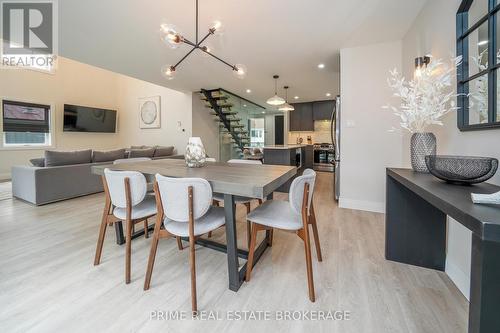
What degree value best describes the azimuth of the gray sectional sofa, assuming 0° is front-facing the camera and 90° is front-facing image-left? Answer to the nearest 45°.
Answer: approximately 135°

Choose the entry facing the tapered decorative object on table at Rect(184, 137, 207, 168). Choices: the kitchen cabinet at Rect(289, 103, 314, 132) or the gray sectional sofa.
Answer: the kitchen cabinet

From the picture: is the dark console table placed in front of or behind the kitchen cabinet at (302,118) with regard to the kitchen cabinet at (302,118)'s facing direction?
in front

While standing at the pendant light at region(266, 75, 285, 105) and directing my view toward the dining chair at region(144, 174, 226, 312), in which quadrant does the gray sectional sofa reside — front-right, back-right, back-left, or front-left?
front-right

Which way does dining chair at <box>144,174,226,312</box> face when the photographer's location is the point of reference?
facing away from the viewer and to the right of the viewer

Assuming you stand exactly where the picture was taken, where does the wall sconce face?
facing the viewer and to the left of the viewer

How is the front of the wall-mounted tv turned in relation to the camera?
facing the viewer and to the right of the viewer

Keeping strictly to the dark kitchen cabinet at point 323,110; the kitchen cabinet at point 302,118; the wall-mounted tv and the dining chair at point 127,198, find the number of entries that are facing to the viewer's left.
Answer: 0

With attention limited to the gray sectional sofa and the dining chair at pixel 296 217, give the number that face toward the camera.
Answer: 0

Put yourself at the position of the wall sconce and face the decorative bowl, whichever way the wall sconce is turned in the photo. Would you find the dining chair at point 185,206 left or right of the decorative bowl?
right

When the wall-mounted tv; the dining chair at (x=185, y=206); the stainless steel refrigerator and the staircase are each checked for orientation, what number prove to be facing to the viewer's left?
1

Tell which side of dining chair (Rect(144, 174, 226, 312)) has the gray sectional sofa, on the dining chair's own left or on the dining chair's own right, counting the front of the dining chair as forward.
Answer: on the dining chair's own left

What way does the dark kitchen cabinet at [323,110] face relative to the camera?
toward the camera

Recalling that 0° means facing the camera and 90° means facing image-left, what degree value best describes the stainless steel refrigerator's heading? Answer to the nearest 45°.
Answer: approximately 90°

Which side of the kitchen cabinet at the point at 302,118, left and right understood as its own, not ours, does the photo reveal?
front
